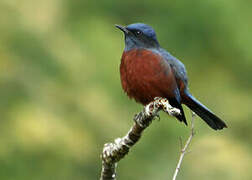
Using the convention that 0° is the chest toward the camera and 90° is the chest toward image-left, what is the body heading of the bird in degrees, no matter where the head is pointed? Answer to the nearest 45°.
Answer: approximately 45°
